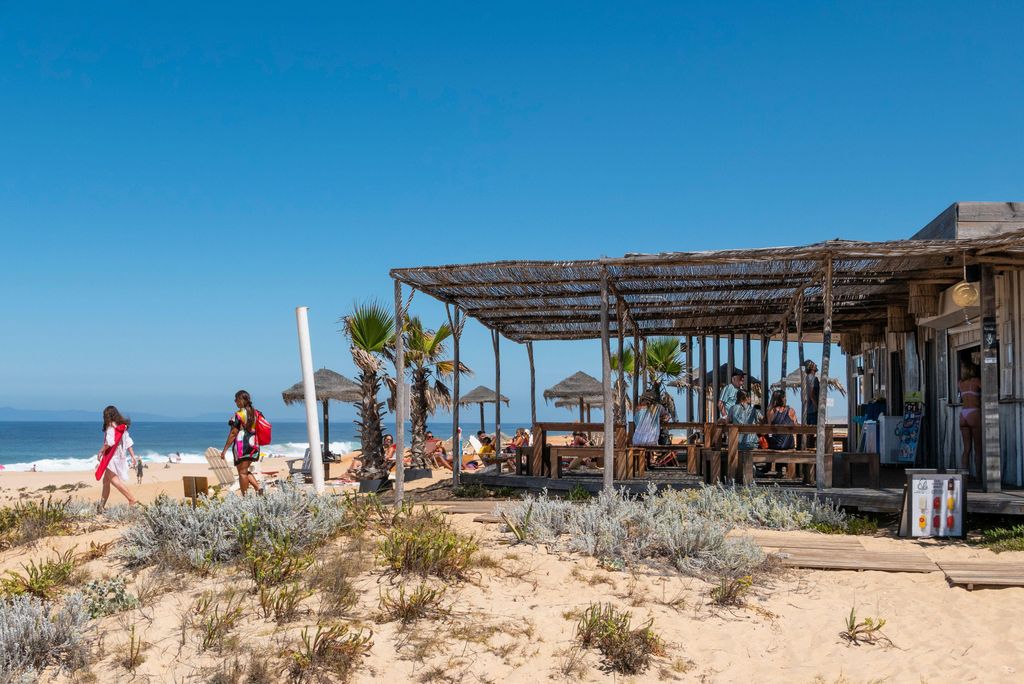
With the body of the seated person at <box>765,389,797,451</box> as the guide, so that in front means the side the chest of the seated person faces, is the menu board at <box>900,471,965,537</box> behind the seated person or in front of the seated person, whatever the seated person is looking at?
behind

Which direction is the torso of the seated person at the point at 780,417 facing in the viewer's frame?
away from the camera

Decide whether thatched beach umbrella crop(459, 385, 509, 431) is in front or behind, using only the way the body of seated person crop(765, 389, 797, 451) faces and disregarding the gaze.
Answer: in front

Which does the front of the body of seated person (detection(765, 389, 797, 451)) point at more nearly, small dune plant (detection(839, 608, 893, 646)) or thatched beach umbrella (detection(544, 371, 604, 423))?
the thatched beach umbrella

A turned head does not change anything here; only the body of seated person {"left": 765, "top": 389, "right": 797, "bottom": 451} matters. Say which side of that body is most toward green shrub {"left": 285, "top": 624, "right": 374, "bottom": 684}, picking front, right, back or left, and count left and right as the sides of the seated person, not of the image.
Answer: back
